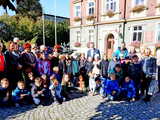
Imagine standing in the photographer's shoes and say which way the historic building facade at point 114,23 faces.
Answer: facing the viewer and to the left of the viewer

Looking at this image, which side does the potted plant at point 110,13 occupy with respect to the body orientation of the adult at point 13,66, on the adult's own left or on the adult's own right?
on the adult's own left

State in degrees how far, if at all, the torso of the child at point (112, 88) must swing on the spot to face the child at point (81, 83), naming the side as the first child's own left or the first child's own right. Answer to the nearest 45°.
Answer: approximately 135° to the first child's own right

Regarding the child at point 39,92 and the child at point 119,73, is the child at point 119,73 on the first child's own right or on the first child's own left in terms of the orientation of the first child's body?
on the first child's own left

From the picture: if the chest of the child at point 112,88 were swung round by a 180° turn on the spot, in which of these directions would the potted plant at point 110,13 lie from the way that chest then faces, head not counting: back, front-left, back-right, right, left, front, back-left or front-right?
front

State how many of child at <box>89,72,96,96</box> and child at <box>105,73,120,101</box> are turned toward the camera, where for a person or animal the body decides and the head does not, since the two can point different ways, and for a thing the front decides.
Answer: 2

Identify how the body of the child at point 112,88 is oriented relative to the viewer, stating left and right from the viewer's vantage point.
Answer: facing the viewer

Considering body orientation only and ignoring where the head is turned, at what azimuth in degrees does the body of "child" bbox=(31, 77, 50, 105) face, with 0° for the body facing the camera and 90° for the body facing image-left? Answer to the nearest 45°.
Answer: approximately 315°

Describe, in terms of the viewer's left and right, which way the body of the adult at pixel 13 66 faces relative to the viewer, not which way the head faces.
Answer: facing the viewer and to the right of the viewer

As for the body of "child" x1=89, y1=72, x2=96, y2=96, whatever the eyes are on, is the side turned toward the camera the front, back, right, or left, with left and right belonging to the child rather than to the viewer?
front

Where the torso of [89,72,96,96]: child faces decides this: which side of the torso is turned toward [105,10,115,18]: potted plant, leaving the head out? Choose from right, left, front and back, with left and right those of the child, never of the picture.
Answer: back

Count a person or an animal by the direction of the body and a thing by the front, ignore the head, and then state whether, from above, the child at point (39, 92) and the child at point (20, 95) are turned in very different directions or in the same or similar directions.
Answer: same or similar directions
